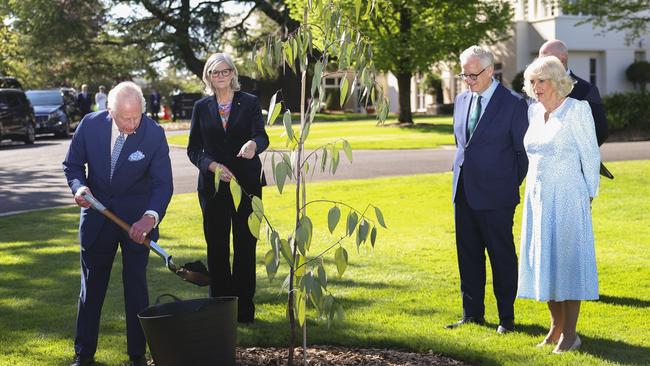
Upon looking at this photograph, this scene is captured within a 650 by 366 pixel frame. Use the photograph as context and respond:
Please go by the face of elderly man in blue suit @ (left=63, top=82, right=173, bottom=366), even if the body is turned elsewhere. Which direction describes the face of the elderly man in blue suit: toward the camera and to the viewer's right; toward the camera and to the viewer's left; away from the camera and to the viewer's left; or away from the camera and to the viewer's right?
toward the camera and to the viewer's right

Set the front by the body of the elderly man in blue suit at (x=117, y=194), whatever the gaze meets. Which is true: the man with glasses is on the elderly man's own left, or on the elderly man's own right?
on the elderly man's own left

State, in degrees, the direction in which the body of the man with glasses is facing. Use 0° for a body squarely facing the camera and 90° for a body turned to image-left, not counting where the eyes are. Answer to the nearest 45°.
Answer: approximately 45°

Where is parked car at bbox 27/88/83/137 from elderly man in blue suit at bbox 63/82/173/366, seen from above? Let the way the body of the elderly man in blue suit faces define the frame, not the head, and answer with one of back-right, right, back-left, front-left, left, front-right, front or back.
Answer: back

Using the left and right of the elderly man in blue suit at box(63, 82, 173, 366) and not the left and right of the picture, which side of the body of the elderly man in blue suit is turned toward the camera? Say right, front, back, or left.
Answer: front

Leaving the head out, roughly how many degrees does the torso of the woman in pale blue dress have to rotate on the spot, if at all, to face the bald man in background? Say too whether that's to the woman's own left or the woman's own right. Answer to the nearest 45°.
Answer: approximately 135° to the woman's own right

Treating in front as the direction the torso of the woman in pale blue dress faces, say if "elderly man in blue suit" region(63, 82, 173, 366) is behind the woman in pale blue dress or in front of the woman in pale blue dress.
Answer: in front

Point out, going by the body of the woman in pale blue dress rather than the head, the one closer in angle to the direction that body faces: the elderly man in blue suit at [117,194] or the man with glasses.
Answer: the elderly man in blue suit

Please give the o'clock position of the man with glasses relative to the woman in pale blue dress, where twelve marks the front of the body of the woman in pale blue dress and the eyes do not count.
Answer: The man with glasses is roughly at 3 o'clock from the woman in pale blue dress.

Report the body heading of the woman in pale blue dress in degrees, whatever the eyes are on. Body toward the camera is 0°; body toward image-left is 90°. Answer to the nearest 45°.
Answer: approximately 45°

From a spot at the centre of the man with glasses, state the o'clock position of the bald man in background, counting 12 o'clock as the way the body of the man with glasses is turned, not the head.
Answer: The bald man in background is roughly at 6 o'clock from the man with glasses.

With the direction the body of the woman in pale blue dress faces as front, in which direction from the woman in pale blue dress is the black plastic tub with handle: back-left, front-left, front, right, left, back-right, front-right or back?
front

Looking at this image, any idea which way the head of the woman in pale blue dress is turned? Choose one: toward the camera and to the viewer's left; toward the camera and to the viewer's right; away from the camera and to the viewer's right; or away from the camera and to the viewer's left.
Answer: toward the camera and to the viewer's left

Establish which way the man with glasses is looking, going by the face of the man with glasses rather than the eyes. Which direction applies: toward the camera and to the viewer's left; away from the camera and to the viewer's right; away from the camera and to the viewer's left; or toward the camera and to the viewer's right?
toward the camera and to the viewer's left

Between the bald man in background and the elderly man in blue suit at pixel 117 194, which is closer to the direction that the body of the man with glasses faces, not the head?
the elderly man in blue suit

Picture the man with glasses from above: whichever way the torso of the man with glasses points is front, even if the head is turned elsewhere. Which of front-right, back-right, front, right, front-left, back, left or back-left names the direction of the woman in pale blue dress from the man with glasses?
left

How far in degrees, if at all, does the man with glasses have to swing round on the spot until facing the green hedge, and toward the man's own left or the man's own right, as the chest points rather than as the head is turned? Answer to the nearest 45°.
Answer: approximately 135° to the man's own right
